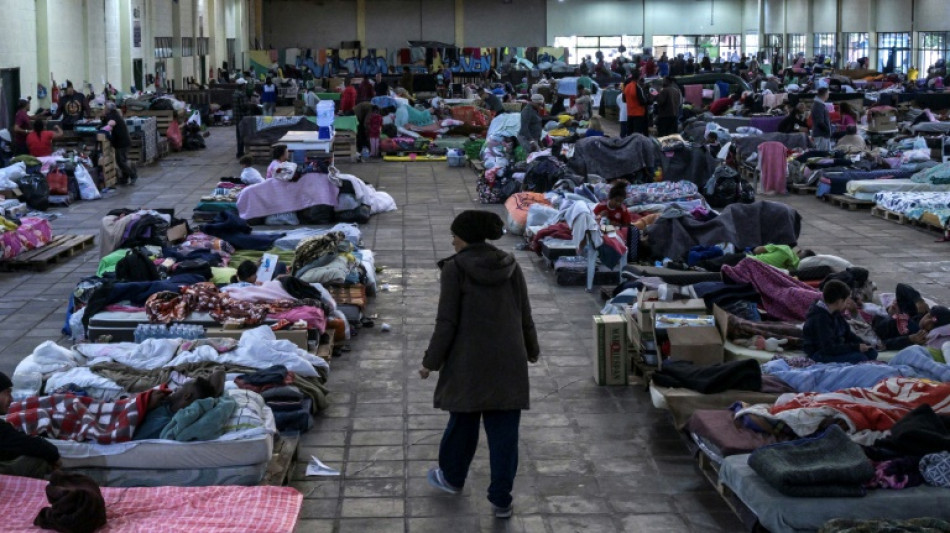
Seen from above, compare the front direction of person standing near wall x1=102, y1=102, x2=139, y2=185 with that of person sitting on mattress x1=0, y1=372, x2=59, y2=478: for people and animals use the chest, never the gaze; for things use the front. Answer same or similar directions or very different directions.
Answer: very different directions

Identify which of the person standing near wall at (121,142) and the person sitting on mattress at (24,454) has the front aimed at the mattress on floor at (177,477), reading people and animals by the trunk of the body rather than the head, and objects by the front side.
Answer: the person sitting on mattress

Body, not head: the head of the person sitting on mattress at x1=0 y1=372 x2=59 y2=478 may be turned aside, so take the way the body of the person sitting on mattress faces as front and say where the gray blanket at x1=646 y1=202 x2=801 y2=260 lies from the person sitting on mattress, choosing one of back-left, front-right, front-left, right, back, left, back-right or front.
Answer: front-left

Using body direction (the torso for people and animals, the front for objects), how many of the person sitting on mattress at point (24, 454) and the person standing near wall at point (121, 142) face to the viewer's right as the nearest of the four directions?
1

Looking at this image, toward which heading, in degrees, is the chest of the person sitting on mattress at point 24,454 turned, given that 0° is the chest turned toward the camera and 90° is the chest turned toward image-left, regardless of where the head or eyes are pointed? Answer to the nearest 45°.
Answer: approximately 270°

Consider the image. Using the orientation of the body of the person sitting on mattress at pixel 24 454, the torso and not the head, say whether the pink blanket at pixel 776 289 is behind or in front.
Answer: in front

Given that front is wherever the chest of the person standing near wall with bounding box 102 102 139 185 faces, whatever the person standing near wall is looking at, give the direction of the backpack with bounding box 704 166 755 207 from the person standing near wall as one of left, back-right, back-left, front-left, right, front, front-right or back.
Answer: back-left

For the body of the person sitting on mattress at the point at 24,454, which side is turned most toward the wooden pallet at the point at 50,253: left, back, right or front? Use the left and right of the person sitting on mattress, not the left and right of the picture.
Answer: left
